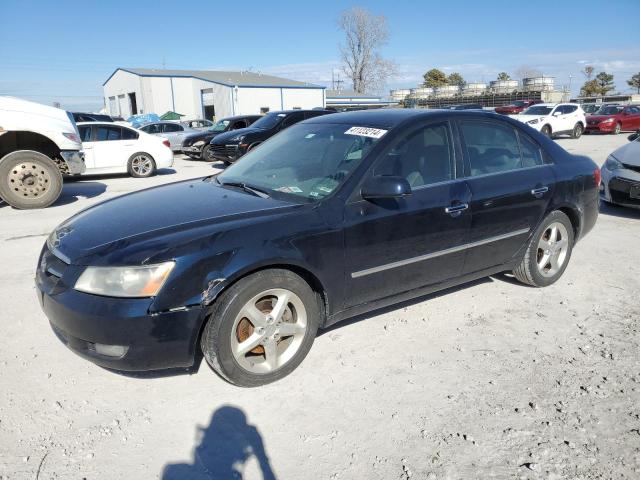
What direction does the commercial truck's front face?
to the viewer's right

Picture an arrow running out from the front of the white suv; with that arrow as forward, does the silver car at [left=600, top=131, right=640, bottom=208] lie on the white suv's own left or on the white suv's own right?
on the white suv's own left

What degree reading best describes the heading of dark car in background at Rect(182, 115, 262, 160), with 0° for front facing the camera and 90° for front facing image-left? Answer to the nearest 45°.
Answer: approximately 45°

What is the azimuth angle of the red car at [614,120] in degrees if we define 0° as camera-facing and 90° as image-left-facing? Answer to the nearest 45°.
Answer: approximately 45°

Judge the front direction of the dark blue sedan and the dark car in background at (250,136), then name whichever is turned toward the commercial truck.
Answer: the dark car in background

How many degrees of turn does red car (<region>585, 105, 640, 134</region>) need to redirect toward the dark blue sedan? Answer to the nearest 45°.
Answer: approximately 45° to its left
